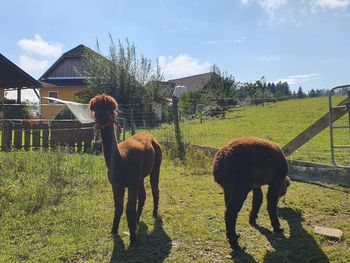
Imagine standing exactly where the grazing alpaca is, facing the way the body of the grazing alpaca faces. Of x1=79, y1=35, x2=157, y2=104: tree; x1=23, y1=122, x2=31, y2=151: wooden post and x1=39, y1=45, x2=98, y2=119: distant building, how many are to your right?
0

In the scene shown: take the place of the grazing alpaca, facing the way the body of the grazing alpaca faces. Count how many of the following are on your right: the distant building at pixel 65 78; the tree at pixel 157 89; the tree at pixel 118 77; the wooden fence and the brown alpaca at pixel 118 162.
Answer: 0

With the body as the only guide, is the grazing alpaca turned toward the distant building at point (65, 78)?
no

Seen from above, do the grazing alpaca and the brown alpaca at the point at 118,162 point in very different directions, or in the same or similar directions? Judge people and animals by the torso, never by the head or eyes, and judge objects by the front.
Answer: very different directions

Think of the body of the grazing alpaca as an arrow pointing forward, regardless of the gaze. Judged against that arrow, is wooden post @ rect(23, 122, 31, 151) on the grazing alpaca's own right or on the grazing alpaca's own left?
on the grazing alpaca's own left

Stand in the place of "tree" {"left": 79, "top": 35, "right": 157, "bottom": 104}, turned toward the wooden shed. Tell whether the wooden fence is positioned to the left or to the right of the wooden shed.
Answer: left

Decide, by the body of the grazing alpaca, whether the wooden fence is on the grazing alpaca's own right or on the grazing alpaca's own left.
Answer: on the grazing alpaca's own left

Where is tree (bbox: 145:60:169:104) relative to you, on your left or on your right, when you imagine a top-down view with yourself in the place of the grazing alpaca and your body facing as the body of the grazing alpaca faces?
on your left

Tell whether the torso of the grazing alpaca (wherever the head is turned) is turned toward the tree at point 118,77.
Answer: no

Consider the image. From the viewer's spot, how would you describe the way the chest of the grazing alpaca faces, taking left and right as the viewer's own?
facing away from the viewer and to the right of the viewer
